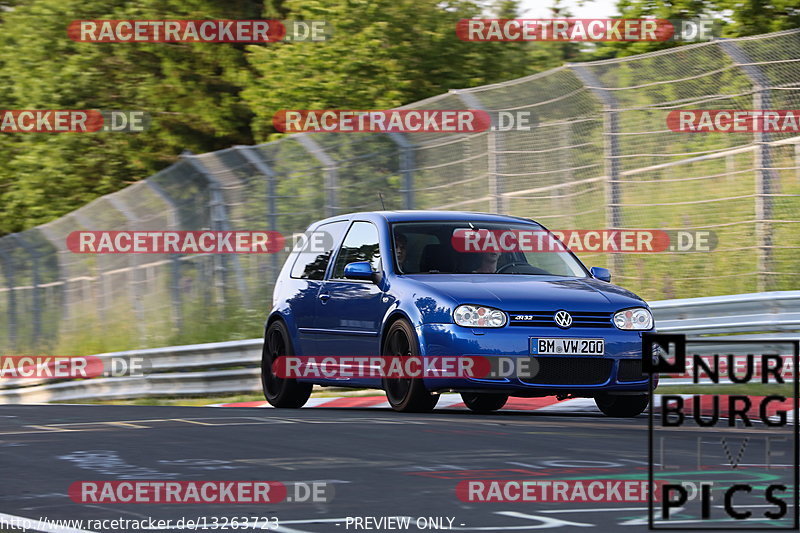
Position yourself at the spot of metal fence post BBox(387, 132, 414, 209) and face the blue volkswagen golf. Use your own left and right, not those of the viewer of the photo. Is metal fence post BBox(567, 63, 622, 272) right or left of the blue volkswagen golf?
left

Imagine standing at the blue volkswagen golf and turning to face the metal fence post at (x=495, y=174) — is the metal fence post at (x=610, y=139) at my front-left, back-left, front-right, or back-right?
front-right

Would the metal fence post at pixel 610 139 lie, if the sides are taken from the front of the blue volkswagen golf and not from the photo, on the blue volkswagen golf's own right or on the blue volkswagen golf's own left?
on the blue volkswagen golf's own left

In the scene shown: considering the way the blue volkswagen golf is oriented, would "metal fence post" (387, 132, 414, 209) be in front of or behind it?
behind

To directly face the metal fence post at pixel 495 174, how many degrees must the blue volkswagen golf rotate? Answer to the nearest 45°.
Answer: approximately 135° to its left

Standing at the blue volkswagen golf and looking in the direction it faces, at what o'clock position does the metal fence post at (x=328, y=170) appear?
The metal fence post is roughly at 7 o'clock from the blue volkswagen golf.
